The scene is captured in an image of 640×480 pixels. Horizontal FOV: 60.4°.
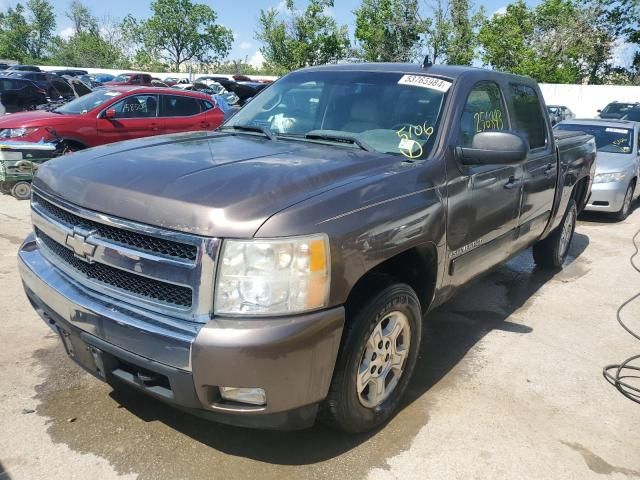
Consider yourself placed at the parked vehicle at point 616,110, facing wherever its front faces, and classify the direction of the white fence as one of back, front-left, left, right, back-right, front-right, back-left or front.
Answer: back-right

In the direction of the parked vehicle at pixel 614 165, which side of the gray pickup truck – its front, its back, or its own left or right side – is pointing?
back

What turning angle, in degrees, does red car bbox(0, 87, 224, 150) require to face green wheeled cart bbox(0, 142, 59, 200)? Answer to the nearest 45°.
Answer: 0° — it already faces it

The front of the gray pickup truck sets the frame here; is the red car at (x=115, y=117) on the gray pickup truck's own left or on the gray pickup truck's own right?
on the gray pickup truck's own right

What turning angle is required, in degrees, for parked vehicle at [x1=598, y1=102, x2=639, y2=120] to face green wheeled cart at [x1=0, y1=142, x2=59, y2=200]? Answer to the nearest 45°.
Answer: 0° — it already faces it

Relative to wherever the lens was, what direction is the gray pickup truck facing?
facing the viewer and to the left of the viewer

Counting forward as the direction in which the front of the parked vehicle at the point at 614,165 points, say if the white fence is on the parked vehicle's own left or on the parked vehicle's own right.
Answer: on the parked vehicle's own right

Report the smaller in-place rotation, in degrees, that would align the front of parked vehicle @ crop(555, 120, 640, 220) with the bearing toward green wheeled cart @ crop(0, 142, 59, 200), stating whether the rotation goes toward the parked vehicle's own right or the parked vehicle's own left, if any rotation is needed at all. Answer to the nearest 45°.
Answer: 0° — it already faces it

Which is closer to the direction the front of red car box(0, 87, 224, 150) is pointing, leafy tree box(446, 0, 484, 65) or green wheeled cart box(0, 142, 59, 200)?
the green wheeled cart
